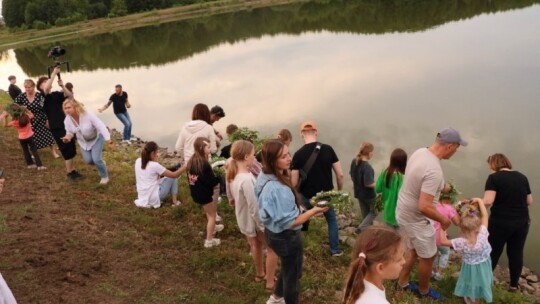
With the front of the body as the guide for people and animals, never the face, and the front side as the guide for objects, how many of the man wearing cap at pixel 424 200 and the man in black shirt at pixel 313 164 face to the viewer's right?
1

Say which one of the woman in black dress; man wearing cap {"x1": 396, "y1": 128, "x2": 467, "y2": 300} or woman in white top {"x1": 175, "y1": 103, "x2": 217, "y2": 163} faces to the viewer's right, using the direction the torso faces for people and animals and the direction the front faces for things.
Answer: the man wearing cap

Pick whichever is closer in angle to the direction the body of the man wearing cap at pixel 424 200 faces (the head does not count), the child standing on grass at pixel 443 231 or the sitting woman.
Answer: the child standing on grass

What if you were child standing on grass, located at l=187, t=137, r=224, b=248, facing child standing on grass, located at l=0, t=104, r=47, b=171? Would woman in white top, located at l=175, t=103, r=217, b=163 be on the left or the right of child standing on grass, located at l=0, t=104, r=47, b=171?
right

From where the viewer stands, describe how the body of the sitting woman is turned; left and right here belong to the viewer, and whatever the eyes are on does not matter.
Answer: facing away from the viewer and to the right of the viewer

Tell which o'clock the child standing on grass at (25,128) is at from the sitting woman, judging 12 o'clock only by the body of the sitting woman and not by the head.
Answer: The child standing on grass is roughly at 9 o'clock from the sitting woman.

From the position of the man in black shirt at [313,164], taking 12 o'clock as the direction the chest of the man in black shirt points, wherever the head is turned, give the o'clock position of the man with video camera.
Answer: The man with video camera is roughly at 10 o'clock from the man in black shirt.

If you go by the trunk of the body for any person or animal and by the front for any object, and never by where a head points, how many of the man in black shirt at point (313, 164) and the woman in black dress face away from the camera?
1

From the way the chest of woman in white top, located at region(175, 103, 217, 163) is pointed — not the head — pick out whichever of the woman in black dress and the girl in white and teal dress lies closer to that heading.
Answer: the woman in black dress
